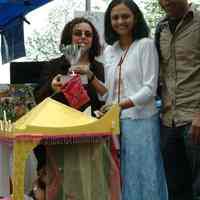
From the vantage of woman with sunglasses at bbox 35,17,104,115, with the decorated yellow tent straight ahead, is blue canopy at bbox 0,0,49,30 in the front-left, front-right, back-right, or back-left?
back-right

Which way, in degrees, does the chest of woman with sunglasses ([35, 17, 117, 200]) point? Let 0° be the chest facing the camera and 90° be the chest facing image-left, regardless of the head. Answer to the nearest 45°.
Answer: approximately 0°

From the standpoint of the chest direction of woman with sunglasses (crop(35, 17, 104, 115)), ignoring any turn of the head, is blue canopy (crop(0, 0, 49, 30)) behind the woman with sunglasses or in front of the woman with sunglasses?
behind

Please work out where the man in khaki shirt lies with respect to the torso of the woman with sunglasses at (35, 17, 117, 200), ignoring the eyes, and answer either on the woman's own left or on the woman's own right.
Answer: on the woman's own left

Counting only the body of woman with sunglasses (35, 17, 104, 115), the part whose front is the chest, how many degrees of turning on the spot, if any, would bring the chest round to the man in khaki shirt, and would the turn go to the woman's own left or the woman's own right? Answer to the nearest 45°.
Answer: approximately 45° to the woman's own left
